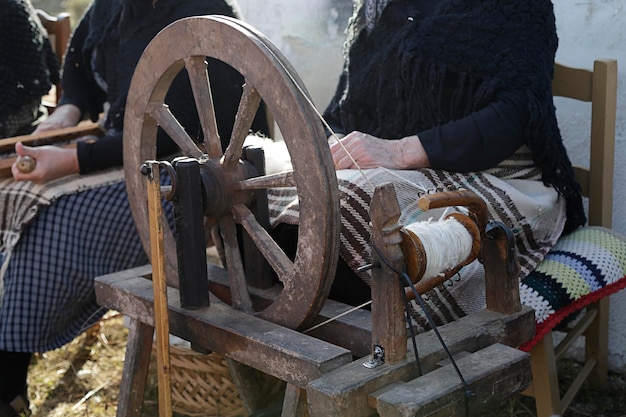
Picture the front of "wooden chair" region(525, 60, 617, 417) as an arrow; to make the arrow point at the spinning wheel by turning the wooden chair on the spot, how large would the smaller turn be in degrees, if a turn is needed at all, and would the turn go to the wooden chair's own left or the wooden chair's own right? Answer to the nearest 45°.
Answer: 0° — it already faces it

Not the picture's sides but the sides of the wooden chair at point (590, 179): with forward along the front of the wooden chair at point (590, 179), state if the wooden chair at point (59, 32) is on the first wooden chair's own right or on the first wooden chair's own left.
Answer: on the first wooden chair's own right

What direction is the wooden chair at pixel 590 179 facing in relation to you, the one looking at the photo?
facing the viewer and to the left of the viewer

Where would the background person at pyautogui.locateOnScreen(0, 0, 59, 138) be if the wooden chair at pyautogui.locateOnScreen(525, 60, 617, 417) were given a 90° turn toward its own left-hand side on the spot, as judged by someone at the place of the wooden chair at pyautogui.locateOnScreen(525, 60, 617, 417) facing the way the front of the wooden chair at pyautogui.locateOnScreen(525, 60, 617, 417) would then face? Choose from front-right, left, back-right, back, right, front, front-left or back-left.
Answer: back-right

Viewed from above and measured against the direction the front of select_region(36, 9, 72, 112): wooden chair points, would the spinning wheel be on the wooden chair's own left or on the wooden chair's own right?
on the wooden chair's own left
